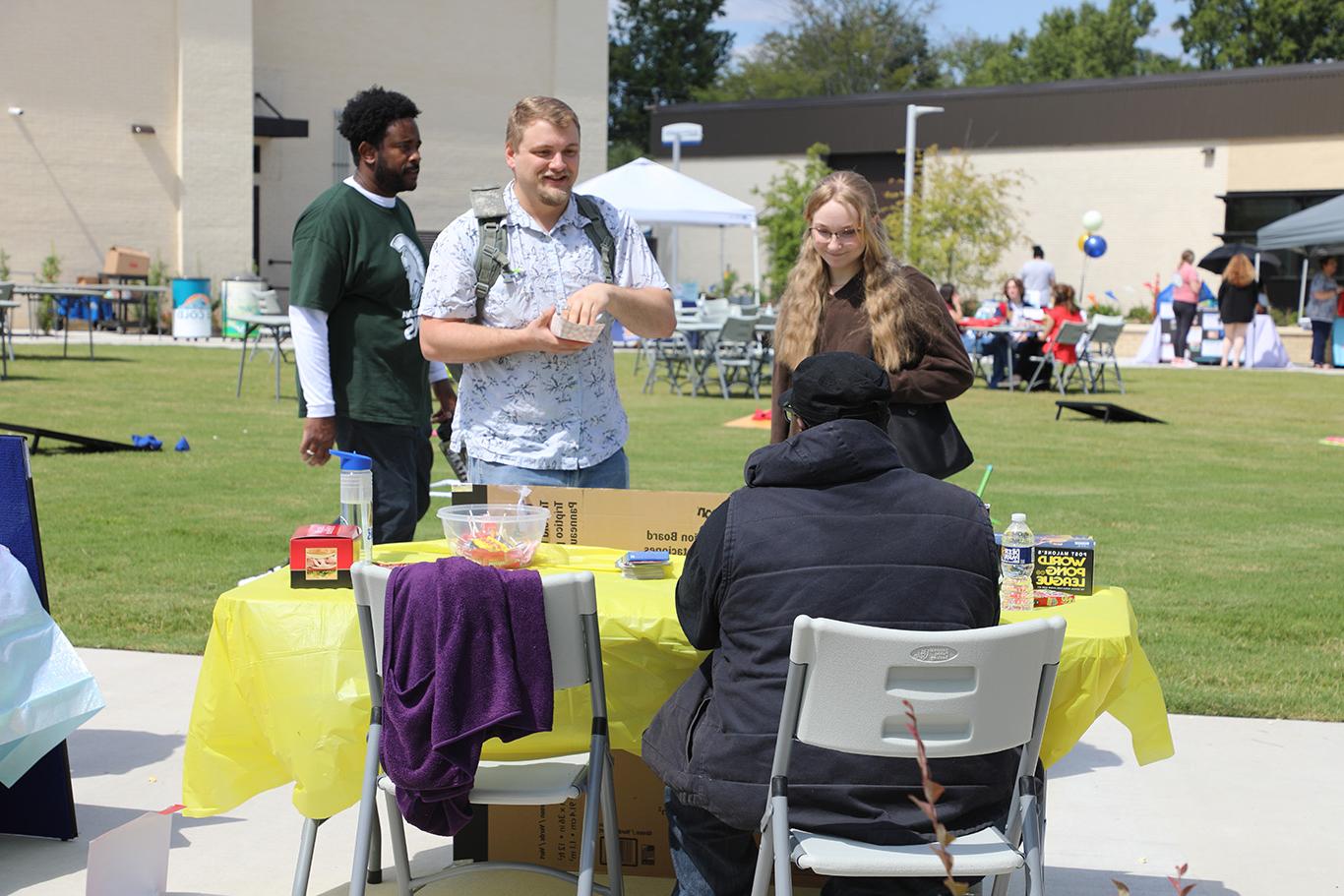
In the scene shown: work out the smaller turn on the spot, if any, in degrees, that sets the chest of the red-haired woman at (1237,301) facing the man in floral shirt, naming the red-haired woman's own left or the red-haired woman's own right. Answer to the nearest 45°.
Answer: approximately 180°

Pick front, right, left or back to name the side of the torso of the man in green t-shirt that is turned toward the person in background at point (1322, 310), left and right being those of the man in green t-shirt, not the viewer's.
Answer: left

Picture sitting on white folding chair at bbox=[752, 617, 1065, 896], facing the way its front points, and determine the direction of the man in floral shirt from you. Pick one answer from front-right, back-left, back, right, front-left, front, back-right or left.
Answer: front-left

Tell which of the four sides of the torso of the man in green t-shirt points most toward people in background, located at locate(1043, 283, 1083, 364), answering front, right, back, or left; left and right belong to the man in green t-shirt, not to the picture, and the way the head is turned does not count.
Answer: left

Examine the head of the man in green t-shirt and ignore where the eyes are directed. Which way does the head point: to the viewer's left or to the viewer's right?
to the viewer's right

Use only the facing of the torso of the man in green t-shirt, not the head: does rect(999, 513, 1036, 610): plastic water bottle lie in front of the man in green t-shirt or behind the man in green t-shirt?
in front

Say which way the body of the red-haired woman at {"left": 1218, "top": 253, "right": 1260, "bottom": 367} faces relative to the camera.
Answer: away from the camera

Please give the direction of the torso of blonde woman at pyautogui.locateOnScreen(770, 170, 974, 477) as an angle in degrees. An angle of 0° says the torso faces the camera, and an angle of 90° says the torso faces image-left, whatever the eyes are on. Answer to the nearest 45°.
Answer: approximately 45°

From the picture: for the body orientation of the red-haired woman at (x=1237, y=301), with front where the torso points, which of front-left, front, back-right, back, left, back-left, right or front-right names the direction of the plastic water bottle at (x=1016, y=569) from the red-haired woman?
back

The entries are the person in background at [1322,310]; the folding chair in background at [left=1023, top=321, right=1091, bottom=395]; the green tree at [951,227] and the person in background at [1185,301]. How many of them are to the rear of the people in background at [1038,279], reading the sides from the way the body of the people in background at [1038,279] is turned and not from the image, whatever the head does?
1
